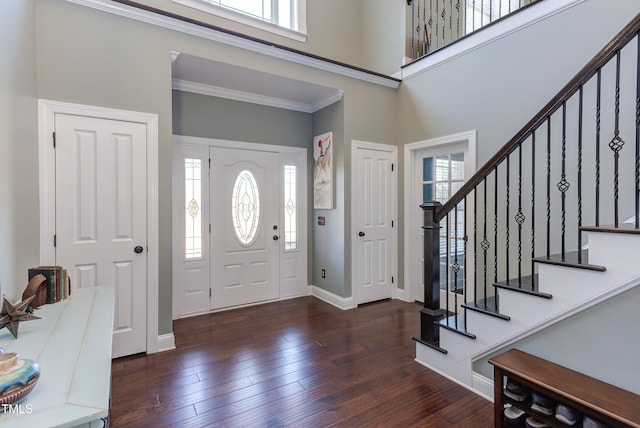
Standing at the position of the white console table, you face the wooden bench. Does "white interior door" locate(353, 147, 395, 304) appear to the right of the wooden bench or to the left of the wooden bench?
left

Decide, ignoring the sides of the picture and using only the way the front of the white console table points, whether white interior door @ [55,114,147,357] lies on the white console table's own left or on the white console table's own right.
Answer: on the white console table's own left

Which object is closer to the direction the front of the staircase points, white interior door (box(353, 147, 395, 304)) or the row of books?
the white interior door

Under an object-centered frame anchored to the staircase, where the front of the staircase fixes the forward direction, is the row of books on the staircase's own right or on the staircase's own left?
on the staircase's own left

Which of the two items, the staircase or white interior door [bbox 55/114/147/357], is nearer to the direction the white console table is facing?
the staircase

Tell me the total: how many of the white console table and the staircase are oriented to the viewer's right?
1

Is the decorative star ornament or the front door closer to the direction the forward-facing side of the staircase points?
the front door

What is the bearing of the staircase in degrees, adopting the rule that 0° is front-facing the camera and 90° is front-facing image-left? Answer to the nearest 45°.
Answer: approximately 135°

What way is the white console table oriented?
to the viewer's right

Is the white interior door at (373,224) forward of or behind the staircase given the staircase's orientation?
forward
